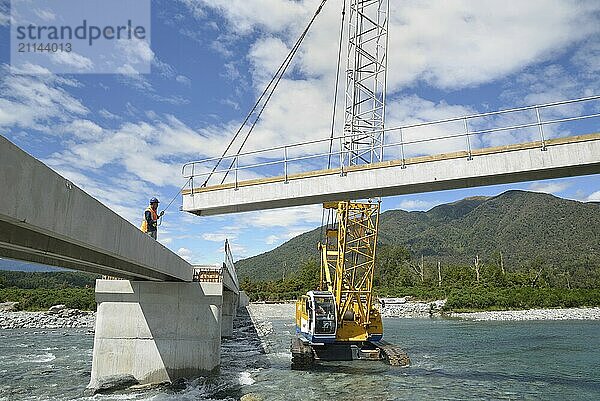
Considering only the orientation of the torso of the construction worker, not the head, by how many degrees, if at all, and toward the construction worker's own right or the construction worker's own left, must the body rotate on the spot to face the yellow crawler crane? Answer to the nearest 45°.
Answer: approximately 45° to the construction worker's own left

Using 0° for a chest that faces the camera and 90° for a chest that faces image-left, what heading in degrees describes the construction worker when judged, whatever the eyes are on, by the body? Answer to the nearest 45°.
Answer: approximately 270°
